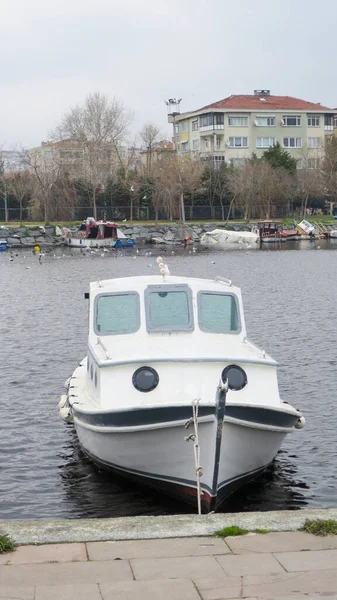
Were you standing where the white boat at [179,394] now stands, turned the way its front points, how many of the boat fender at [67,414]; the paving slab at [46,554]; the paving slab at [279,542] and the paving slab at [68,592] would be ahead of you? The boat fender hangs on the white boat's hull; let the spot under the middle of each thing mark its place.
3

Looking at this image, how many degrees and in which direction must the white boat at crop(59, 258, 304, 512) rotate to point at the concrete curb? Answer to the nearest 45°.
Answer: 0° — it already faces it

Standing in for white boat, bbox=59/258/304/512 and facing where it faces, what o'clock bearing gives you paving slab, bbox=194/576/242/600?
The paving slab is roughly at 12 o'clock from the white boat.

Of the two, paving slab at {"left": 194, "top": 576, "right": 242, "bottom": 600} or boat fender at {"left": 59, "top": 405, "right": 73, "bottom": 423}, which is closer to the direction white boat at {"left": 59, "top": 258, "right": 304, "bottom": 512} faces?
the paving slab

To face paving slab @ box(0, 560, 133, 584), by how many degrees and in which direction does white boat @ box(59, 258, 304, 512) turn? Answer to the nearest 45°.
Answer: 0° — it already faces it

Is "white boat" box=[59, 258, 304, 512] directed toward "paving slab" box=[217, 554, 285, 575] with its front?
yes

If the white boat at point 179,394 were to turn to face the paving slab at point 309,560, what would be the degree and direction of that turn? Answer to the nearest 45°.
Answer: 0° — it already faces it

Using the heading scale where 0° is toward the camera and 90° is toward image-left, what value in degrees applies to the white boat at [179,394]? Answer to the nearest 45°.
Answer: approximately 0°

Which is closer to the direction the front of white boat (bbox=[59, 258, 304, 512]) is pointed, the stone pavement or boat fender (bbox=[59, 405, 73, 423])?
the stone pavement
